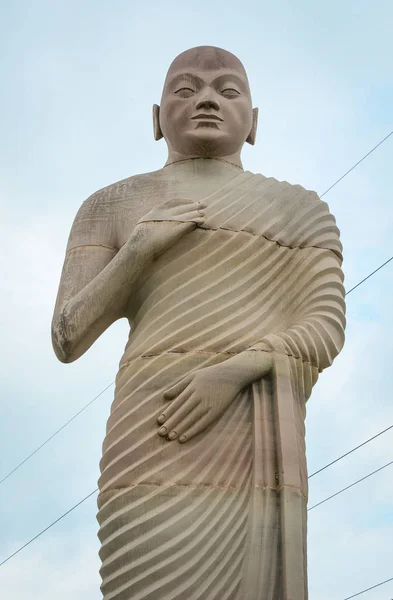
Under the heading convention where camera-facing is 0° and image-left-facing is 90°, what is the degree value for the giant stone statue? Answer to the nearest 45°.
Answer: approximately 0°
